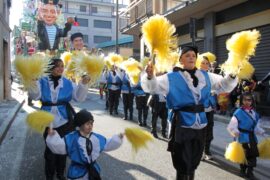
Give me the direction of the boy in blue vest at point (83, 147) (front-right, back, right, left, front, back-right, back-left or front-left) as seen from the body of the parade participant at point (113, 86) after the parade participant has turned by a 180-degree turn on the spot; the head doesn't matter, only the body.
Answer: back

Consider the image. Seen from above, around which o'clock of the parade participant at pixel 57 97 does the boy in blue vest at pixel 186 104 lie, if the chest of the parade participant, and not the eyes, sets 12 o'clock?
The boy in blue vest is roughly at 10 o'clock from the parade participant.

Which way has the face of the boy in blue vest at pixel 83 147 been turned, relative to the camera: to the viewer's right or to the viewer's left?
to the viewer's right

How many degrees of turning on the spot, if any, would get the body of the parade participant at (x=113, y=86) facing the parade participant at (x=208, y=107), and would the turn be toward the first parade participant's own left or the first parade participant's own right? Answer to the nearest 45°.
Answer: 0° — they already face them

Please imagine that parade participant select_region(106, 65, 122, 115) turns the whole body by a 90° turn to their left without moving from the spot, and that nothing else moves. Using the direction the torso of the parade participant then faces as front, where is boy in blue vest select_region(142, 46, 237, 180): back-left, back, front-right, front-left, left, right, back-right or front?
right

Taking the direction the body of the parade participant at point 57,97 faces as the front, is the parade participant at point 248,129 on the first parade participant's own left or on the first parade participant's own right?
on the first parade participant's own left

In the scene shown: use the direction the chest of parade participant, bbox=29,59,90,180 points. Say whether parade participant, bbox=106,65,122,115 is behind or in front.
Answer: behind

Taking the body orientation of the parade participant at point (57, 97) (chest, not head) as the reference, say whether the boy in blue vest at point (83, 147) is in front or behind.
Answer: in front

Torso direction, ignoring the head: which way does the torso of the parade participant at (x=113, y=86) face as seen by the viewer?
toward the camera

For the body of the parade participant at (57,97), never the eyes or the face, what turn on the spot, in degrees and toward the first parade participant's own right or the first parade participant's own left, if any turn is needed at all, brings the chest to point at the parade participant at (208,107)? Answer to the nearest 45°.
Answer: approximately 90° to the first parade participant's own left

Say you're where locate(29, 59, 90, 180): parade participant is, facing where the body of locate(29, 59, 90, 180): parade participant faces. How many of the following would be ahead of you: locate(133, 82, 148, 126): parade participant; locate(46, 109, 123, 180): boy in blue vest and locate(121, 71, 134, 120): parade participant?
1

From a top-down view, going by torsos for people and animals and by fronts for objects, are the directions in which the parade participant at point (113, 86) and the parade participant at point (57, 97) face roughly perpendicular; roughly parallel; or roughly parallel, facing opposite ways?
roughly parallel

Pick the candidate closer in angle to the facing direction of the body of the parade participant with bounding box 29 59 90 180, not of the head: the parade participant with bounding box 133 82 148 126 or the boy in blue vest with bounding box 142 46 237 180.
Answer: the boy in blue vest

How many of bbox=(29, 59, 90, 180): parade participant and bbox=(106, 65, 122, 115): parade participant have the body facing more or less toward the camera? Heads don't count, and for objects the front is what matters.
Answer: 2
